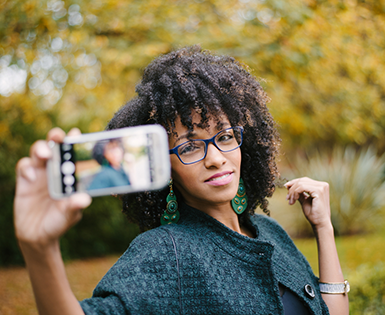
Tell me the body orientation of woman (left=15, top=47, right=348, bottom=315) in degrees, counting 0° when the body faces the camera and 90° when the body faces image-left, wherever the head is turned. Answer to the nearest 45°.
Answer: approximately 315°
